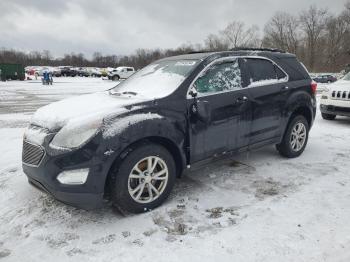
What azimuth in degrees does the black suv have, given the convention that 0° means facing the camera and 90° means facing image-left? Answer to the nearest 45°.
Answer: approximately 45°

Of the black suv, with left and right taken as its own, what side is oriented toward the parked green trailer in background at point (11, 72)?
right

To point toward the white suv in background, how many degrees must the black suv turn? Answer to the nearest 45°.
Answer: approximately 180°

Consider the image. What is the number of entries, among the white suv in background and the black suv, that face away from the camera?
0

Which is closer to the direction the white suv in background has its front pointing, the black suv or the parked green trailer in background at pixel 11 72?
the black suv
